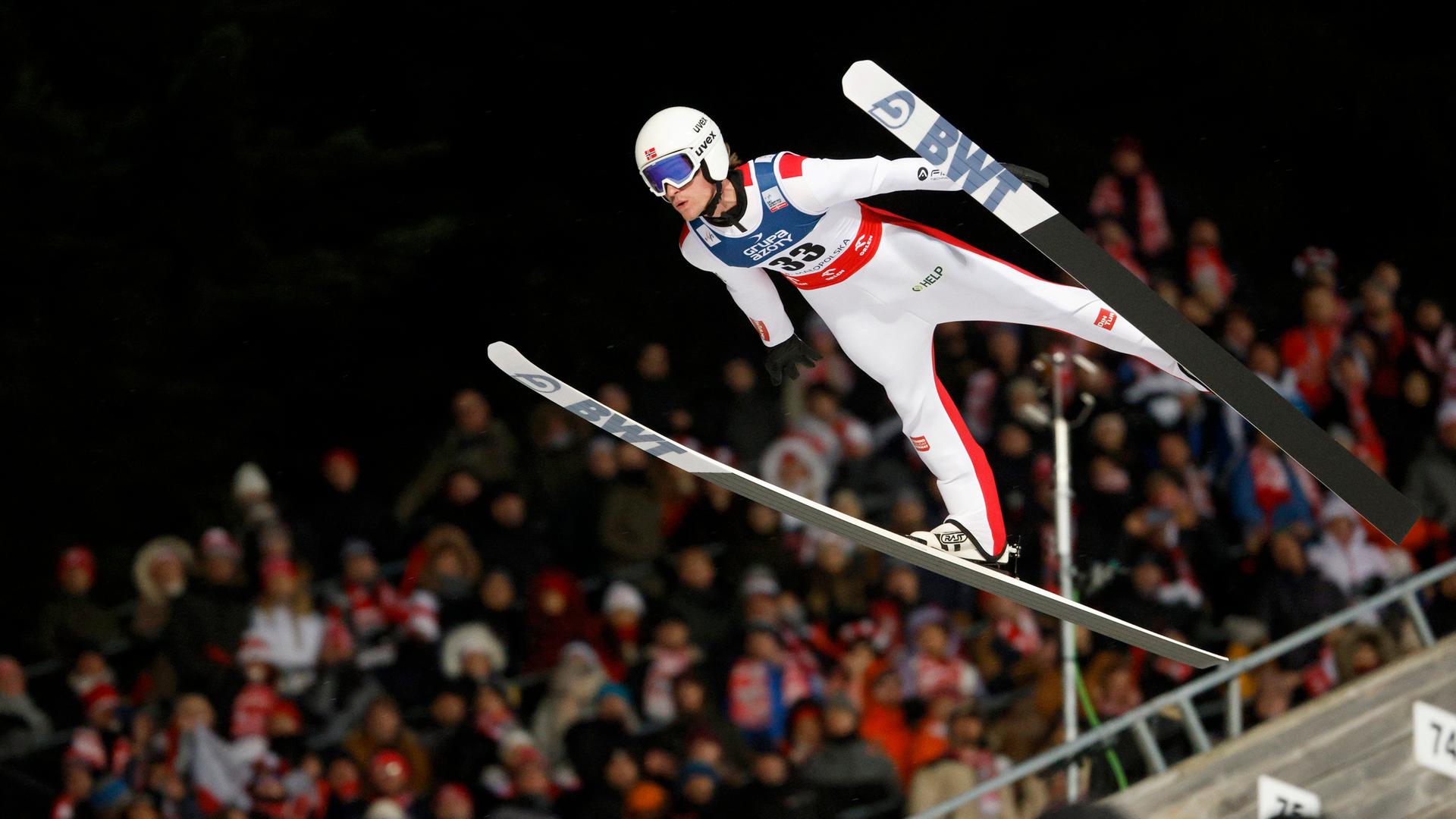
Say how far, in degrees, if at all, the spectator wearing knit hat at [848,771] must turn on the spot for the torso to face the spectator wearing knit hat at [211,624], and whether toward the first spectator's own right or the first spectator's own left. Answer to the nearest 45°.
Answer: approximately 90° to the first spectator's own right

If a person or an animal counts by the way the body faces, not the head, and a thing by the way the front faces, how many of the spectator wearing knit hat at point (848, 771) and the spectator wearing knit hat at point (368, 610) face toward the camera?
2

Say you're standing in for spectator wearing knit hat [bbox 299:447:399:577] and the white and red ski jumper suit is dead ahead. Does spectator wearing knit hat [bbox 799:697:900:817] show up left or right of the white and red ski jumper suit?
left

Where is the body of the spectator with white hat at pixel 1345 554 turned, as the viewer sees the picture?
toward the camera

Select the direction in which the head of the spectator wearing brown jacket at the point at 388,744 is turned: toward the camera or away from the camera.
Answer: toward the camera

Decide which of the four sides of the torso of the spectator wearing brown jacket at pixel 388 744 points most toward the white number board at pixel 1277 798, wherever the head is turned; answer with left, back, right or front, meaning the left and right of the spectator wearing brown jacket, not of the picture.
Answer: left

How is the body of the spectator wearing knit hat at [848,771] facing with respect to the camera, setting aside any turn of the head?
toward the camera

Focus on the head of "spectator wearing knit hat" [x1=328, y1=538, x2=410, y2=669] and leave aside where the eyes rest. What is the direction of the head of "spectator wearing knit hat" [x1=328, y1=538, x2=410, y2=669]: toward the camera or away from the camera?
toward the camera

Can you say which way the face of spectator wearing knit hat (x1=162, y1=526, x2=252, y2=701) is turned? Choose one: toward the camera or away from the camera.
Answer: toward the camera

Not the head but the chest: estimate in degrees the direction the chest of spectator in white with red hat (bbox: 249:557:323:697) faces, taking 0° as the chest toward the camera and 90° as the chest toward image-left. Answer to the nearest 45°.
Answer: approximately 0°

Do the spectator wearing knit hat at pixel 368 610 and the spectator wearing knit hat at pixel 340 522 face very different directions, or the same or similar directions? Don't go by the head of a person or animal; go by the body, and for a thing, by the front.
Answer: same or similar directions

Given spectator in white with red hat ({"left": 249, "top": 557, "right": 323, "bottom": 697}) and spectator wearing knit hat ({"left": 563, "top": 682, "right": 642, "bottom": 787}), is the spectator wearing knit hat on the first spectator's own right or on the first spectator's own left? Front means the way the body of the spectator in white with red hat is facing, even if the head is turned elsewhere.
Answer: on the first spectator's own left
